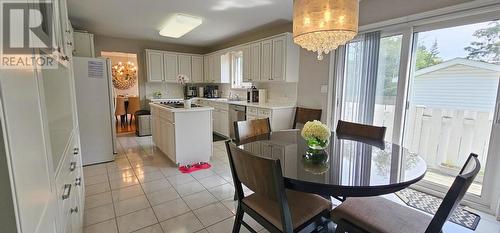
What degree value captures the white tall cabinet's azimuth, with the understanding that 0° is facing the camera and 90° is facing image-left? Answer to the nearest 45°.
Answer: approximately 315°

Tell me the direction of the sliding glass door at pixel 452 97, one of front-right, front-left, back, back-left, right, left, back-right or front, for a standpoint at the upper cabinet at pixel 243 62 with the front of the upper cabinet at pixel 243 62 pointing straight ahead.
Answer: left

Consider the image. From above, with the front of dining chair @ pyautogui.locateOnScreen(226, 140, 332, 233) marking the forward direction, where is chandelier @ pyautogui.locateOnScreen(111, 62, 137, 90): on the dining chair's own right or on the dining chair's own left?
on the dining chair's own left

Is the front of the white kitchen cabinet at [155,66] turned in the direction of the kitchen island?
yes

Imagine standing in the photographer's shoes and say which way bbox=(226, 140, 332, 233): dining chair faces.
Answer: facing away from the viewer and to the right of the viewer

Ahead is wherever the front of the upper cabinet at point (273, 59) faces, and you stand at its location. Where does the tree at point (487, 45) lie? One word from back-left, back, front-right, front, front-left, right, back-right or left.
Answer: left

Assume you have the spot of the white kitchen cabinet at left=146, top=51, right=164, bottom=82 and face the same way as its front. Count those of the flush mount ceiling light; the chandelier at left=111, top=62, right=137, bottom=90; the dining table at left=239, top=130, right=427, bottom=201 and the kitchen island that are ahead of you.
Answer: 3

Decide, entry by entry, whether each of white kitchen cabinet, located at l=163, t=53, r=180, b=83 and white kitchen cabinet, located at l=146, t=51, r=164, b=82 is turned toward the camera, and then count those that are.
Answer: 2
